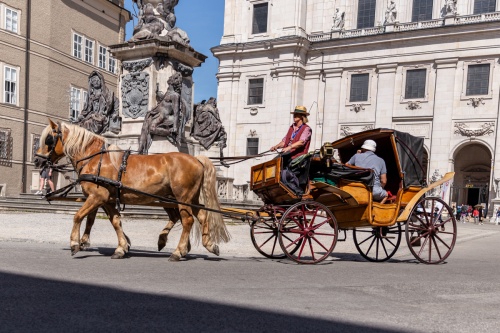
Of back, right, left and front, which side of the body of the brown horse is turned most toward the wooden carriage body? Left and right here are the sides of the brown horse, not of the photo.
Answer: back

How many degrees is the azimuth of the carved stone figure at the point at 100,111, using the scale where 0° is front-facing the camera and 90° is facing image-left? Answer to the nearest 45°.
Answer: approximately 45°

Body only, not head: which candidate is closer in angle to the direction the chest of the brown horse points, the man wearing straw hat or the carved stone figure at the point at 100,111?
the carved stone figure

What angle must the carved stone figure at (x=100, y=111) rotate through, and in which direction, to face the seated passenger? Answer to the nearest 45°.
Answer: approximately 90° to its left

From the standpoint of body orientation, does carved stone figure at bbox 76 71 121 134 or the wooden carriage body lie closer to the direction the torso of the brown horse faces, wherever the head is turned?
the carved stone figure

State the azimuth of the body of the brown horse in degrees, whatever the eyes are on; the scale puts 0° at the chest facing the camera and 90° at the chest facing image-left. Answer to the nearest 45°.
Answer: approximately 90°

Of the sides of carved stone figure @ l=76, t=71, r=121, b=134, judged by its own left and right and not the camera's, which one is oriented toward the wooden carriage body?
left

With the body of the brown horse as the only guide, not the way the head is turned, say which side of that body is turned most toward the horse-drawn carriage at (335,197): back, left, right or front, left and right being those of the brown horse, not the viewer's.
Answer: back
